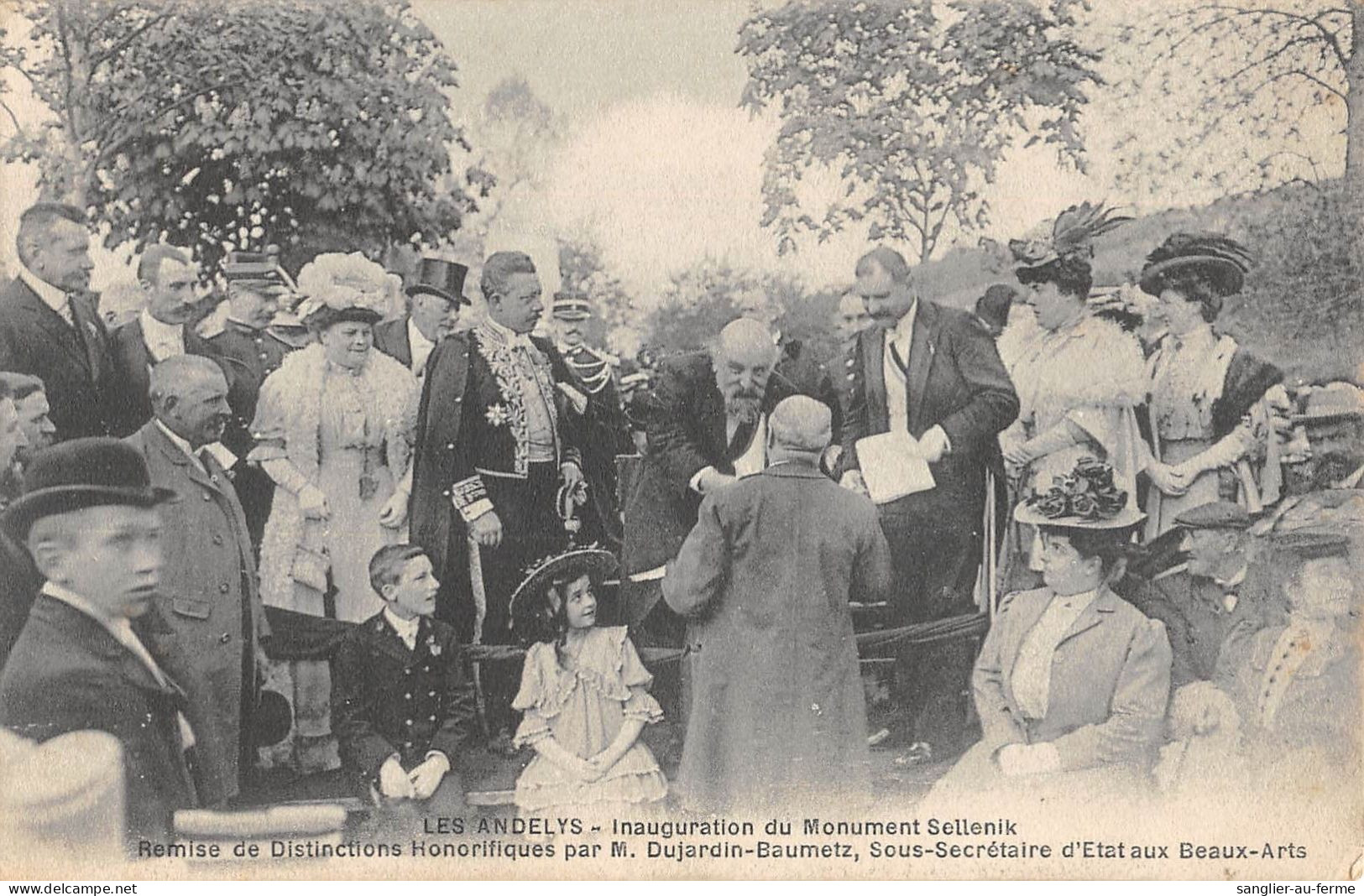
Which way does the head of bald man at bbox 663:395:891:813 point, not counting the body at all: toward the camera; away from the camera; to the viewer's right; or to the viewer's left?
away from the camera

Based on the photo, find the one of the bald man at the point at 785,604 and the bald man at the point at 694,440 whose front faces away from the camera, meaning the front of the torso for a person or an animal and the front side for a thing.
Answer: the bald man at the point at 785,604

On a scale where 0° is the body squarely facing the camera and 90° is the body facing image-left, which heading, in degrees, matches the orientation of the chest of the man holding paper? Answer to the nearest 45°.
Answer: approximately 45°

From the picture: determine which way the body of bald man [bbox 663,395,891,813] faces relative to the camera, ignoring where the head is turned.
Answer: away from the camera

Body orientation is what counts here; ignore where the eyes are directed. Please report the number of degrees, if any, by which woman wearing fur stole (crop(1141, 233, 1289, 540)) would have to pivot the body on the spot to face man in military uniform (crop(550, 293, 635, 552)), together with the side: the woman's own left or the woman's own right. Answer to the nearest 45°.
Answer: approximately 45° to the woman's own right
